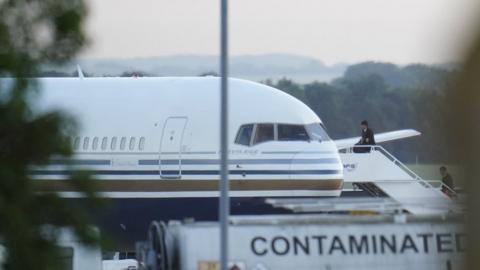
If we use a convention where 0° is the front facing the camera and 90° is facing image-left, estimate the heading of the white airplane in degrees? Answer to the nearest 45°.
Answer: approximately 315°

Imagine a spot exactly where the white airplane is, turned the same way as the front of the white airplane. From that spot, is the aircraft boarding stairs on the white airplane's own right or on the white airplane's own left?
on the white airplane's own left

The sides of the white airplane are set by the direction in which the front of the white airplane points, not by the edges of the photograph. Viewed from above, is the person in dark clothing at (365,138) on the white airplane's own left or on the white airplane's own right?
on the white airplane's own left
